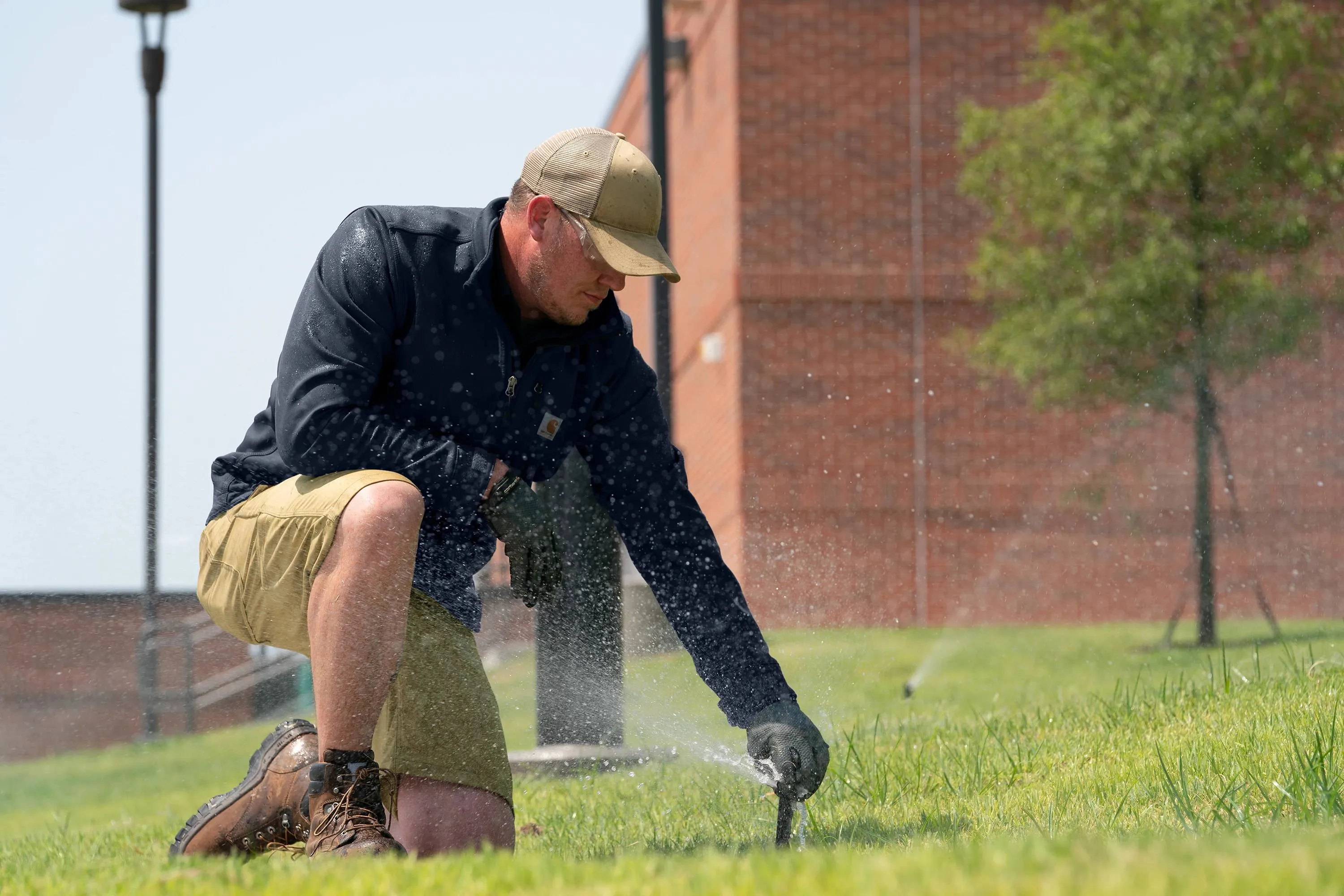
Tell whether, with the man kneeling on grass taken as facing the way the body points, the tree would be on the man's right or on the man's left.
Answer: on the man's left

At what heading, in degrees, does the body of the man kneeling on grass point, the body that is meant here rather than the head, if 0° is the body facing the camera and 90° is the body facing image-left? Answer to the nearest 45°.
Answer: approximately 315°

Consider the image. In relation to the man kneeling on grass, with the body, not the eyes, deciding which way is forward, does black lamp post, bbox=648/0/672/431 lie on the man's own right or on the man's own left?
on the man's own left

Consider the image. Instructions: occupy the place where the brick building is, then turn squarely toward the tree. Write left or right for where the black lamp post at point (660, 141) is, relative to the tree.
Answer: right

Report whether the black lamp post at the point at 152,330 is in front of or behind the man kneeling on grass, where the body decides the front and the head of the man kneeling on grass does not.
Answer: behind

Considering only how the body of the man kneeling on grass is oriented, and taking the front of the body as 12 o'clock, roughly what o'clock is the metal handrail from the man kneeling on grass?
The metal handrail is roughly at 7 o'clock from the man kneeling on grass.

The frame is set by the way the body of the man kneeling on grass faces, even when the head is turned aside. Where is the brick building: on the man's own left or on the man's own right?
on the man's own left
